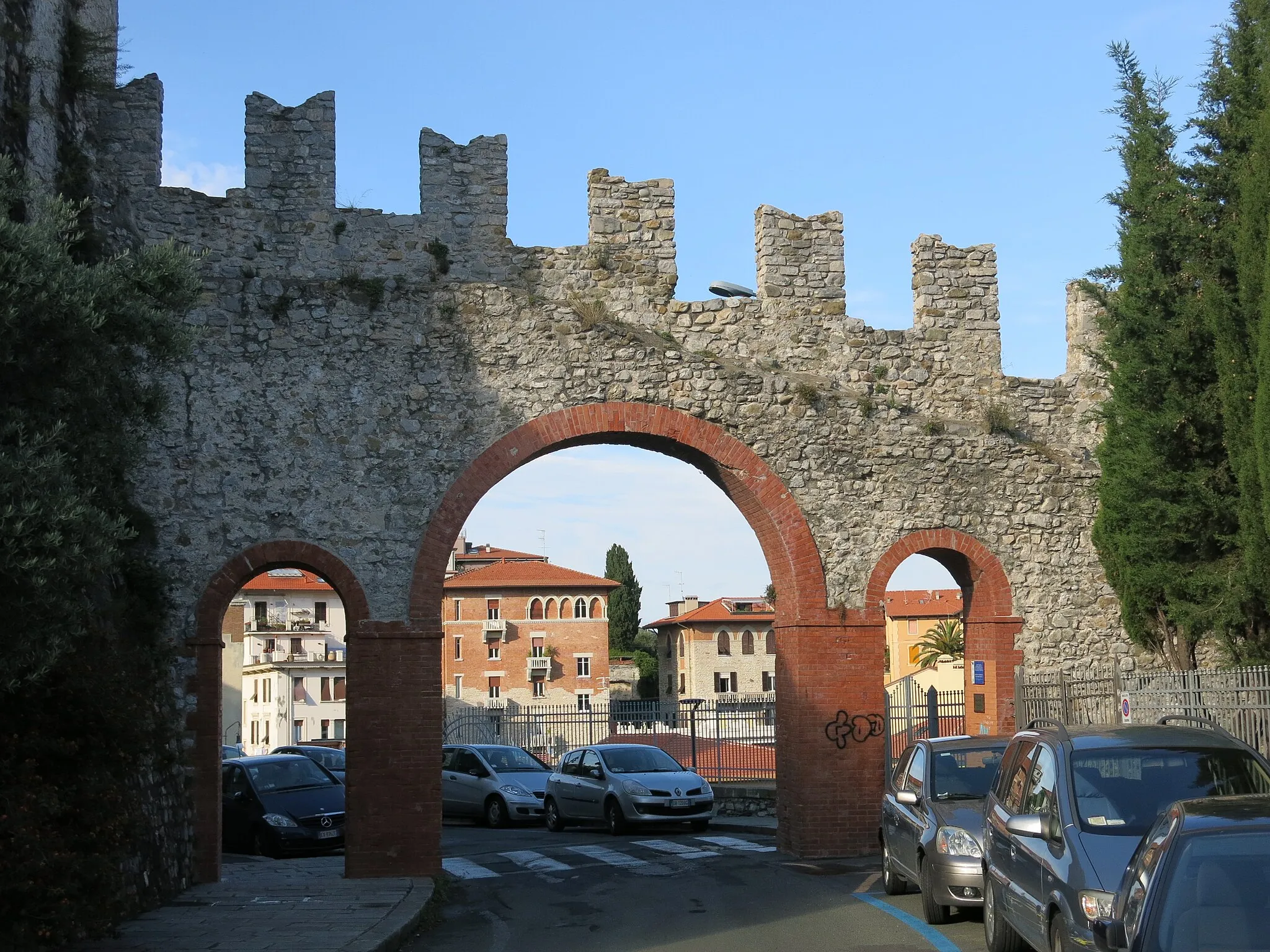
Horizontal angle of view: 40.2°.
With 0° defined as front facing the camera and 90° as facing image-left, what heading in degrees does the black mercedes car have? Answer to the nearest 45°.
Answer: approximately 315°

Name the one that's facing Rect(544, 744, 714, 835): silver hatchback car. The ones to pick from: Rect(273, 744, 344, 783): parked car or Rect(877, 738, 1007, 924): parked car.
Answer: Rect(273, 744, 344, 783): parked car

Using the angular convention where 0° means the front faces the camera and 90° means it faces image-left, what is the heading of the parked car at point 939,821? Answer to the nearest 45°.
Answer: approximately 315°

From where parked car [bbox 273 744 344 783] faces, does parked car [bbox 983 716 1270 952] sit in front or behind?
in front

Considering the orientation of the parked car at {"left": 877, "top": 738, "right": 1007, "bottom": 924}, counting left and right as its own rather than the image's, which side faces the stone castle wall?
back

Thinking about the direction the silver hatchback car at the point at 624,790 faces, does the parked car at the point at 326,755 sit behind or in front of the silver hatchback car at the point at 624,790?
behind

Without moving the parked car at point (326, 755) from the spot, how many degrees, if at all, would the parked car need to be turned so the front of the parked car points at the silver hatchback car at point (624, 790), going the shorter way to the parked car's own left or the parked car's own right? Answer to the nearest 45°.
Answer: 0° — it already faces it

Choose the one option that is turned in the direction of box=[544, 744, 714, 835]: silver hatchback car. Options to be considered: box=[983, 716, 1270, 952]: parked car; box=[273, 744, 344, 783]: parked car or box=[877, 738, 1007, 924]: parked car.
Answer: box=[273, 744, 344, 783]: parked car

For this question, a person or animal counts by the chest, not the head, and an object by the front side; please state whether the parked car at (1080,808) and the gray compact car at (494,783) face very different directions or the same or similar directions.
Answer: same or similar directions

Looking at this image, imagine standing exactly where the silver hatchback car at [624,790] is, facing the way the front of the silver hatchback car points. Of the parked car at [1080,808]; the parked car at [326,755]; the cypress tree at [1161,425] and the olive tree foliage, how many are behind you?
1

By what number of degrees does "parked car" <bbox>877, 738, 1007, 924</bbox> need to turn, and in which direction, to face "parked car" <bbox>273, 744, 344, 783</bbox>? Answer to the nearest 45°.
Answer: approximately 180°

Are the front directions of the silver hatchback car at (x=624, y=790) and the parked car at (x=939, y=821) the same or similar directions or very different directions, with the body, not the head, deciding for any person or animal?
same or similar directions

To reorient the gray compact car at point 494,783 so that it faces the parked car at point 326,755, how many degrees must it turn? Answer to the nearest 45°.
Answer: approximately 135° to its right

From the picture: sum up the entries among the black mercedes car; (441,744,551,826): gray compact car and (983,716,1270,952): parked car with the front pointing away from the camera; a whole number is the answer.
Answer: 0

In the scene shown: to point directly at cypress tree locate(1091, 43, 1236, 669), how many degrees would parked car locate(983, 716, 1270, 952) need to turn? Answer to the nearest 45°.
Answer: approximately 135° to its left

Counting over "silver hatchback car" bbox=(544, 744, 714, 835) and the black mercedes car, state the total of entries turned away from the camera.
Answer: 0

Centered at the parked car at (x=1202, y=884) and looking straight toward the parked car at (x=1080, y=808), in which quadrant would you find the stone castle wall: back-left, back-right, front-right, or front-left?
front-left

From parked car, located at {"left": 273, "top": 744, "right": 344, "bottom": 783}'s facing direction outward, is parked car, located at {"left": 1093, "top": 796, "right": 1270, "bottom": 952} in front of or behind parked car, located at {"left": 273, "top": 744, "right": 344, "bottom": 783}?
in front

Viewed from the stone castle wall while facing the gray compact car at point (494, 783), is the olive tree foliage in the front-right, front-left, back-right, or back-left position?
back-left

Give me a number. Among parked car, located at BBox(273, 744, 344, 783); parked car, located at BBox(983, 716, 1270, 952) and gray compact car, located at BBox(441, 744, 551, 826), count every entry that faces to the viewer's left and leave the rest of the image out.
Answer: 0
